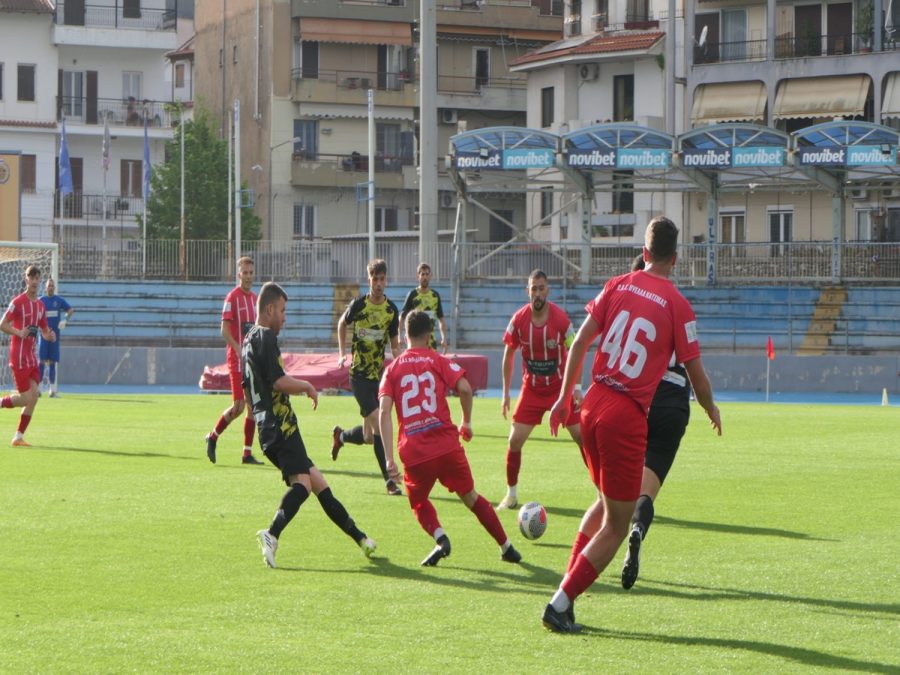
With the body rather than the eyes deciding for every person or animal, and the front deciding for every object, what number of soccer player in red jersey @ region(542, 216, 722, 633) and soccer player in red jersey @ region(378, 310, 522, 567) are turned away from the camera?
2

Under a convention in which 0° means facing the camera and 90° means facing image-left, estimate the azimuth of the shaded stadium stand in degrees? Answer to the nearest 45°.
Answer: approximately 0°

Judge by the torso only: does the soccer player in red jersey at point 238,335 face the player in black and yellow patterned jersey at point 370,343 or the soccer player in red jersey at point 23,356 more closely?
the player in black and yellow patterned jersey

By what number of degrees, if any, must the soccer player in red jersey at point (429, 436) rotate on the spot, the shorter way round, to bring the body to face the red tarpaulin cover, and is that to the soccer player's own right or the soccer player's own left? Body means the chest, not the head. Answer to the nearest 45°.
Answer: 0° — they already face it

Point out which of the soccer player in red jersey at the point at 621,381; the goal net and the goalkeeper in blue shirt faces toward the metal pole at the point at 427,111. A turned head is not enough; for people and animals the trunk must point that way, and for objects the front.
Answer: the soccer player in red jersey

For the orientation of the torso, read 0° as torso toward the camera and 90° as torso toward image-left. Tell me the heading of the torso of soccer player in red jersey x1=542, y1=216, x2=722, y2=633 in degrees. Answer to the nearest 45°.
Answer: approximately 180°

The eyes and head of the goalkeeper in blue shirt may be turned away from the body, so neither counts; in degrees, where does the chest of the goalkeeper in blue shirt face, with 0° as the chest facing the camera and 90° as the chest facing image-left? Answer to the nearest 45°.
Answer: approximately 0°
